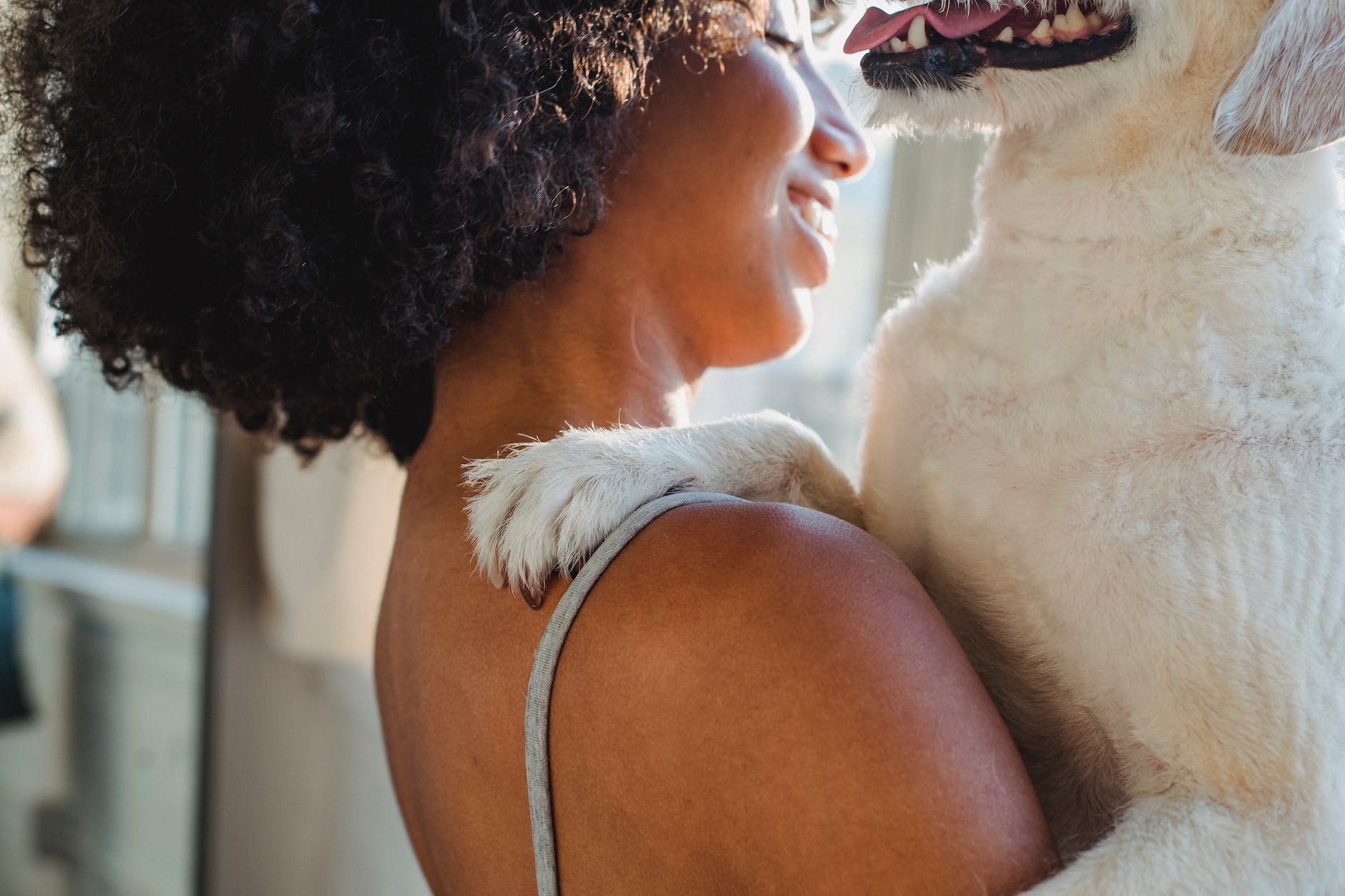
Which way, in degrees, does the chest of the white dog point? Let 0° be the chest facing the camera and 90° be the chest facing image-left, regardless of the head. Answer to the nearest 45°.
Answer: approximately 90°
